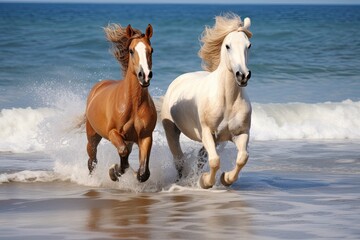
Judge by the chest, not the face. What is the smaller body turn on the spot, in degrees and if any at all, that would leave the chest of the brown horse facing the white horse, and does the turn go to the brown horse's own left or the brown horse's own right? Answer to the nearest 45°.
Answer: approximately 45° to the brown horse's own left

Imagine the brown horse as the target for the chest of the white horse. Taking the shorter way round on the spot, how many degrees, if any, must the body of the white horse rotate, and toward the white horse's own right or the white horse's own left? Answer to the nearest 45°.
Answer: approximately 135° to the white horse's own right

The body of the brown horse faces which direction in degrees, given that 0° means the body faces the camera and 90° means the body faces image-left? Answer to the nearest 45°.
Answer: approximately 315°

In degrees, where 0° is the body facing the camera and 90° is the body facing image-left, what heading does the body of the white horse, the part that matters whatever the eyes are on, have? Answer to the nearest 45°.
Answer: approximately 315°

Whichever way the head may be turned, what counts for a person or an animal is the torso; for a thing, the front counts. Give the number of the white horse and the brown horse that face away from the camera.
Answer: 0
